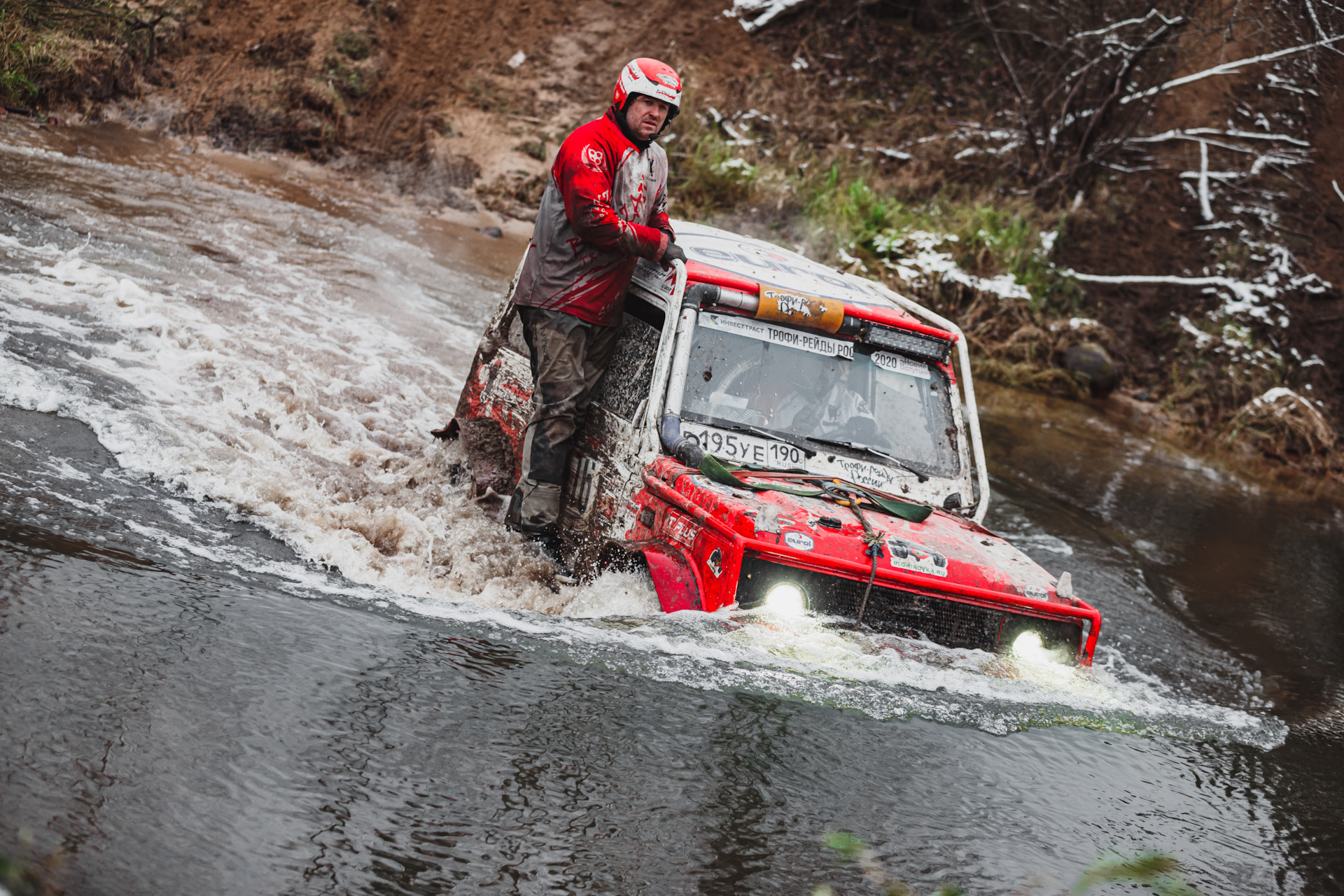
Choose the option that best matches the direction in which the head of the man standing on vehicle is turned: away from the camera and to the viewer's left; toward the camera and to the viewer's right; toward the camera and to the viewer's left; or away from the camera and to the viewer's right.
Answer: toward the camera and to the viewer's right

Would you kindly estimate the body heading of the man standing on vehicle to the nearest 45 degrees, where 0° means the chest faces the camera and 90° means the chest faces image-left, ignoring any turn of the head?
approximately 315°

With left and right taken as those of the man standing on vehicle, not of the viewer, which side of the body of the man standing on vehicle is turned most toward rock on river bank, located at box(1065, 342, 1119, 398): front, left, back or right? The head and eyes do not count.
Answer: left
